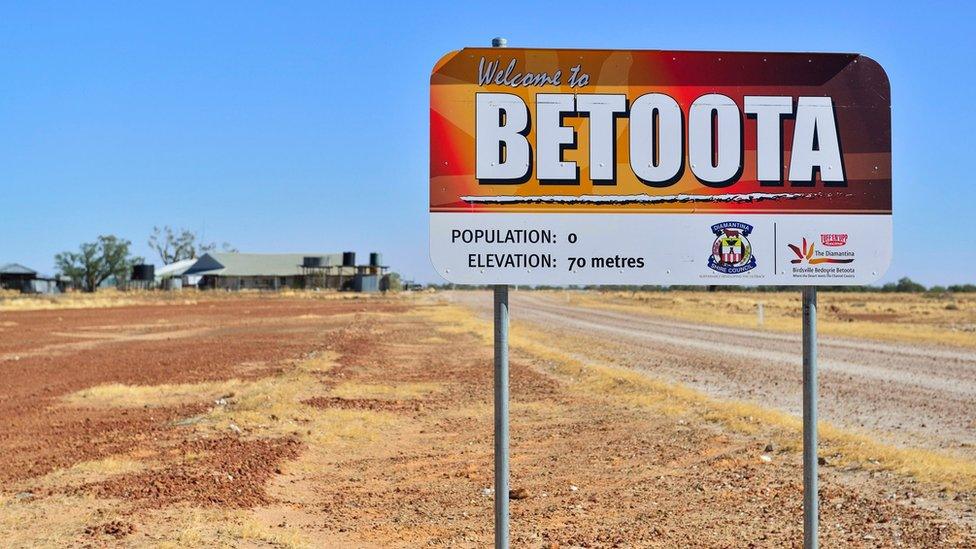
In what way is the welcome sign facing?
toward the camera
